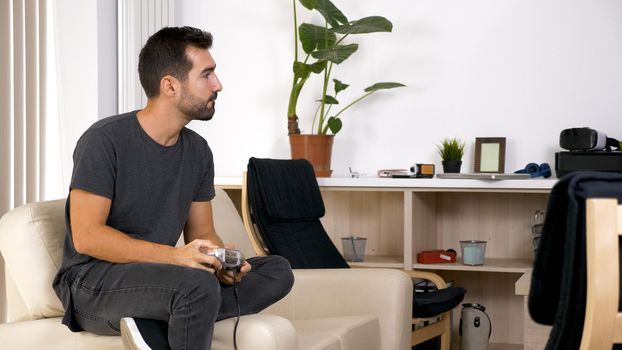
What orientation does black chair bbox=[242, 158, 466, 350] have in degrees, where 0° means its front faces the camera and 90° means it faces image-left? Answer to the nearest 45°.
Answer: approximately 315°

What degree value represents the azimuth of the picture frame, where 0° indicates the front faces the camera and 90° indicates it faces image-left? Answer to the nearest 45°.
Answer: approximately 0°

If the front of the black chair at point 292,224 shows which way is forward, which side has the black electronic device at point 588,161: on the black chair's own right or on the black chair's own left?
on the black chair's own left

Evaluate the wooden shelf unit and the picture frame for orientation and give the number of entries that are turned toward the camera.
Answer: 2

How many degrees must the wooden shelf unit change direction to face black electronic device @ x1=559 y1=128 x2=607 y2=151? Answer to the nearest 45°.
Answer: approximately 45° to its left

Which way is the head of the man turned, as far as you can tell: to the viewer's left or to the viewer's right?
to the viewer's right

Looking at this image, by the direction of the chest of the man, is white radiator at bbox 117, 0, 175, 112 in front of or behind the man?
behind

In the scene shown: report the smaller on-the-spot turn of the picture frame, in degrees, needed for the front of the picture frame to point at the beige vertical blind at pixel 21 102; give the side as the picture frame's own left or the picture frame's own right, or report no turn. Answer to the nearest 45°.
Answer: approximately 45° to the picture frame's own right

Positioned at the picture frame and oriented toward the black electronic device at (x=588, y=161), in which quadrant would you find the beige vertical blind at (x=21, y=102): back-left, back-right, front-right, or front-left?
back-right
